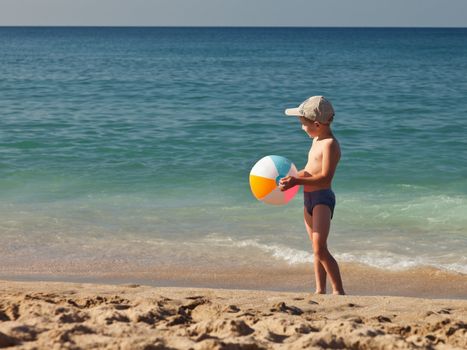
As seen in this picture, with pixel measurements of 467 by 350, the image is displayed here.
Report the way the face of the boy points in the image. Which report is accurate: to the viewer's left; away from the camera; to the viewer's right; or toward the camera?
to the viewer's left

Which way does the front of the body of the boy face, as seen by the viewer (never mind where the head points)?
to the viewer's left
